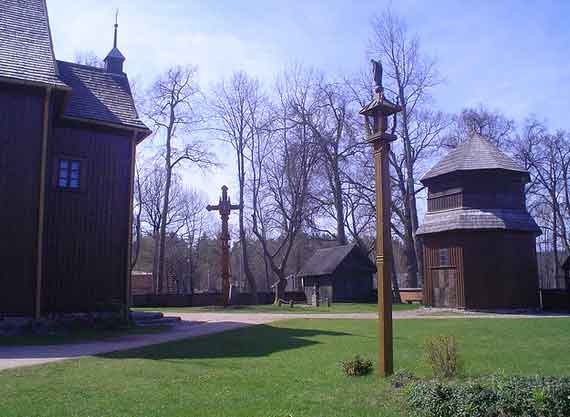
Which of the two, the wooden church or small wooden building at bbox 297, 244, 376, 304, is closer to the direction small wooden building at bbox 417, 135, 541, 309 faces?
the wooden church

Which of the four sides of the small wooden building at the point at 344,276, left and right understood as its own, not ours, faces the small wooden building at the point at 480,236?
left

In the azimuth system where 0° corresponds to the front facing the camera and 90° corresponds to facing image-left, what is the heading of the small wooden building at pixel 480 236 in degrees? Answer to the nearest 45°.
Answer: approximately 45°

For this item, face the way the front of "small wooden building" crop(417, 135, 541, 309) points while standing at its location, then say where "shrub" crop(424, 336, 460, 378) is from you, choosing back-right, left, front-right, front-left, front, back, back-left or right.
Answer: front-left

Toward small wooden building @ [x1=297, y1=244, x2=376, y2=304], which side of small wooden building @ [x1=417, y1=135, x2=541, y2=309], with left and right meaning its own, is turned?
right

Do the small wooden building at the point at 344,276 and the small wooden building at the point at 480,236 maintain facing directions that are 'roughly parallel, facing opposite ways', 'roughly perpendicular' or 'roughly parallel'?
roughly parallel

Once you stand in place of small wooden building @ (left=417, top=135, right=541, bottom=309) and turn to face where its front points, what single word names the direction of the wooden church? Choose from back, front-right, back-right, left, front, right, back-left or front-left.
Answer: front

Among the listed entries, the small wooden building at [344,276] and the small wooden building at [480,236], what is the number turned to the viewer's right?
0

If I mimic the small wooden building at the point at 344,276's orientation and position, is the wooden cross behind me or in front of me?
in front

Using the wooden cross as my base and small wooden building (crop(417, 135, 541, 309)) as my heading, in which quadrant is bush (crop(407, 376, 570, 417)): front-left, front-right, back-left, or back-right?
front-right

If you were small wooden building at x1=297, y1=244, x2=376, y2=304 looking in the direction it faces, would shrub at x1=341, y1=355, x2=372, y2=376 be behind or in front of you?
in front

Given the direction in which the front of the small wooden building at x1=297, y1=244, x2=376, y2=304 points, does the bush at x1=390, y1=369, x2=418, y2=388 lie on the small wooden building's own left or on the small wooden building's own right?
on the small wooden building's own left

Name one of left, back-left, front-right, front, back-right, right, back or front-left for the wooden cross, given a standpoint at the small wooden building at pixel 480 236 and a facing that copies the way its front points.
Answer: front-right

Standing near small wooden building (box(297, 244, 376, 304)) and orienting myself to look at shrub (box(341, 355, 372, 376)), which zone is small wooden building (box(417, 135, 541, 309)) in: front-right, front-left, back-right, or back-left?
front-left

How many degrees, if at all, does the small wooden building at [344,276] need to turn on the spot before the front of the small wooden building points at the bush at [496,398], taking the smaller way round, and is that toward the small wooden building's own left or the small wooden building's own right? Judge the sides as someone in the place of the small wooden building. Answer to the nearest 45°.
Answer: approximately 45° to the small wooden building's own left
